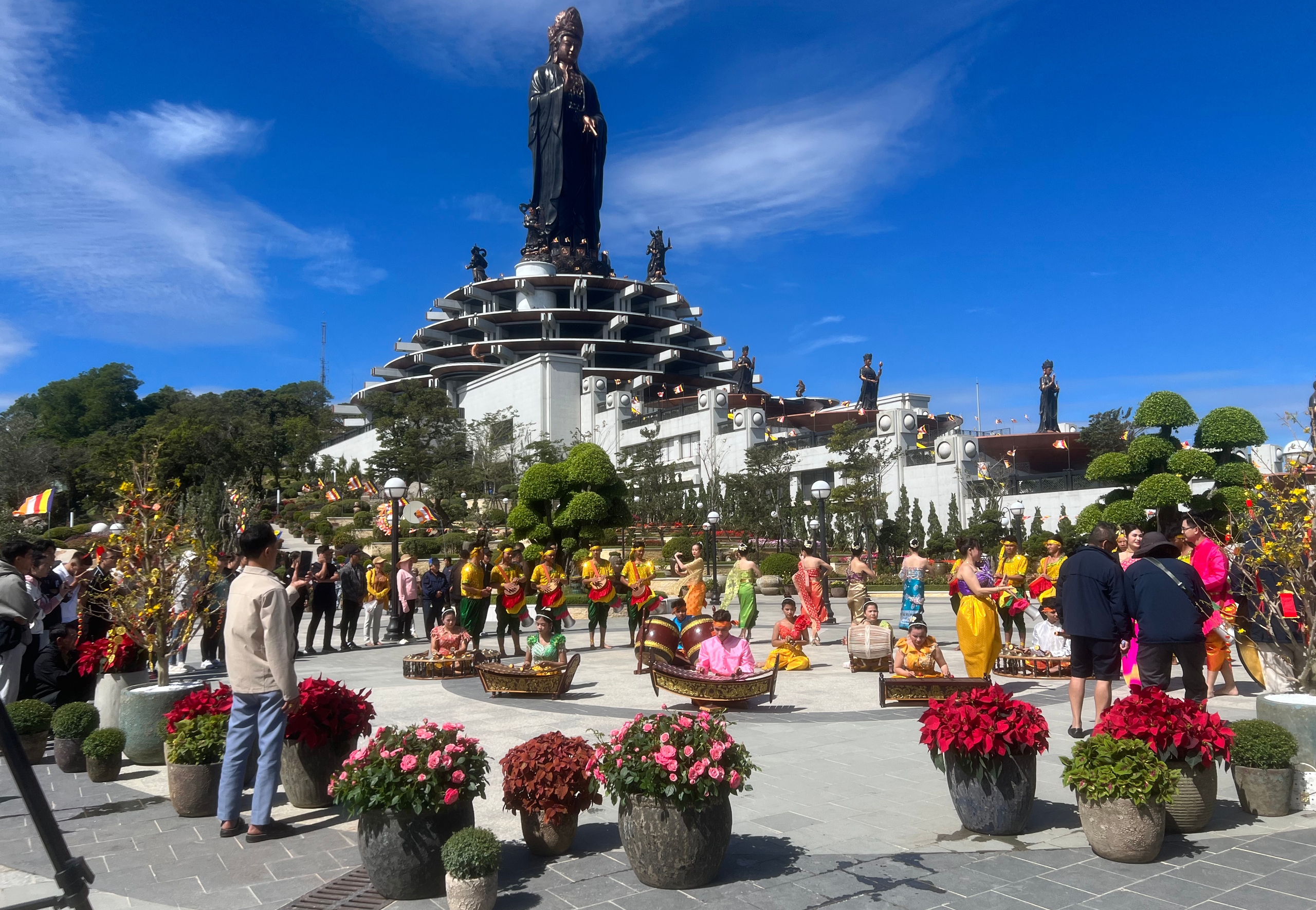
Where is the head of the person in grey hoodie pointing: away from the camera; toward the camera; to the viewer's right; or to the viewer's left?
to the viewer's right

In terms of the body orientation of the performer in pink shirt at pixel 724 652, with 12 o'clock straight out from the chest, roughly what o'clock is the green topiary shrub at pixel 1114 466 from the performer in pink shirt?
The green topiary shrub is roughly at 7 o'clock from the performer in pink shirt.

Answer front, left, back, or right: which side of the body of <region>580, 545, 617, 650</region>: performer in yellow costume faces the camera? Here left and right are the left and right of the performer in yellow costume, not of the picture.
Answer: front

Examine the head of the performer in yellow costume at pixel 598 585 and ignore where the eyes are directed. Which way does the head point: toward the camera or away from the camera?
toward the camera

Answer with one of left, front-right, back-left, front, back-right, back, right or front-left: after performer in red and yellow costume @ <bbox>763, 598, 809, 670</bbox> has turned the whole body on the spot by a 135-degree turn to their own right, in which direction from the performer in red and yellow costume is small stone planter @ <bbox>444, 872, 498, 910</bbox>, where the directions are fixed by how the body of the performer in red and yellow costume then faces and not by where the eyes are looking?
back-left

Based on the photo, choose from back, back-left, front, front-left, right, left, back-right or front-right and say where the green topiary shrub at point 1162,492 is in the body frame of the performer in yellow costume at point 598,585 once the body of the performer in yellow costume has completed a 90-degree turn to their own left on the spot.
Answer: front-left

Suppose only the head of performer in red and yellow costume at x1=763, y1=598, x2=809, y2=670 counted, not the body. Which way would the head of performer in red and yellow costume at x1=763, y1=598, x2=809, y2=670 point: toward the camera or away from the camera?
toward the camera

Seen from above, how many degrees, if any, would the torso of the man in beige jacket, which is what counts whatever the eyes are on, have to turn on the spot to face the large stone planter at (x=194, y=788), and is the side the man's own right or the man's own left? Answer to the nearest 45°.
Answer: approximately 90° to the man's own left

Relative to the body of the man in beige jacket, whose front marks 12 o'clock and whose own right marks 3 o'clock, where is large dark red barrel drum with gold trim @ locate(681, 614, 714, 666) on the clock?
The large dark red barrel drum with gold trim is roughly at 12 o'clock from the man in beige jacket.

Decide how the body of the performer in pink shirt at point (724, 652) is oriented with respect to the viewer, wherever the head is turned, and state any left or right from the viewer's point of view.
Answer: facing the viewer

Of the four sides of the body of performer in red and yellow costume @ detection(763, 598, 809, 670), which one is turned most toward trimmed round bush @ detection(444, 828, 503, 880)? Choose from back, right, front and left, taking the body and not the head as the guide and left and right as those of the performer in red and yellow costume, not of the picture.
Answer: front

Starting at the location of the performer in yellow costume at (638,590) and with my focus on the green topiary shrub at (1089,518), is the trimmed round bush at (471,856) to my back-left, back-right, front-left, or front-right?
back-right
